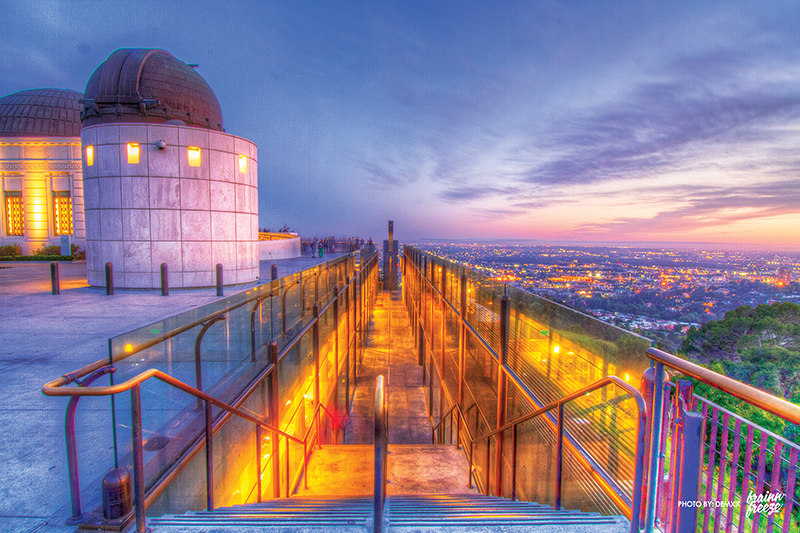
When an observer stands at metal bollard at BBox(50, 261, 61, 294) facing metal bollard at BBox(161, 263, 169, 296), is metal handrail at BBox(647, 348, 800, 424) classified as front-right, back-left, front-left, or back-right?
front-right

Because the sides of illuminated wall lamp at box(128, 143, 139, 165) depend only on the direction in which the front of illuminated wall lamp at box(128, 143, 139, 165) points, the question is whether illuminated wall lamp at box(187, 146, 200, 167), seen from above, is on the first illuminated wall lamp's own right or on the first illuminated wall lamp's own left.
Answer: on the first illuminated wall lamp's own left

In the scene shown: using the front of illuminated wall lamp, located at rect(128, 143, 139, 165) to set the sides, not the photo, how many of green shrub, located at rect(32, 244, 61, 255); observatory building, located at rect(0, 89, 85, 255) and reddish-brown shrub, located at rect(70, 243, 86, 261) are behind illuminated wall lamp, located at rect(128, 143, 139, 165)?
3

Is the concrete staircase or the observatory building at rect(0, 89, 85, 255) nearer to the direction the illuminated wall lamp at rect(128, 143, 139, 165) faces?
the concrete staircase

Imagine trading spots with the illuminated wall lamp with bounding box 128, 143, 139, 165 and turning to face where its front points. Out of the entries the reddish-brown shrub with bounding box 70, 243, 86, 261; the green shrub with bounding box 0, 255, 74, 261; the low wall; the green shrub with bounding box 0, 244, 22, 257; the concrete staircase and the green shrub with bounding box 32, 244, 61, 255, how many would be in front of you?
1

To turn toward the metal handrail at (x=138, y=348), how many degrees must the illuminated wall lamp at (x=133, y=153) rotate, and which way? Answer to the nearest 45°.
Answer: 0° — it already faces it

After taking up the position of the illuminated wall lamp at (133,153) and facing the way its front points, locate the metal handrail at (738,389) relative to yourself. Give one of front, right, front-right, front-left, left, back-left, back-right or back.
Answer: front

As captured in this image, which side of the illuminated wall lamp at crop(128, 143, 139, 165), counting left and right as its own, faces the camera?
front

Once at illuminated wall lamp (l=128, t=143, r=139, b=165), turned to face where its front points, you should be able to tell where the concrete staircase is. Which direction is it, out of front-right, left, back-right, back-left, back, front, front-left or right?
front
